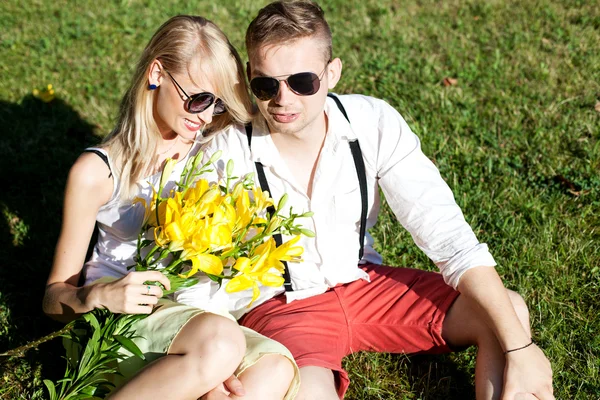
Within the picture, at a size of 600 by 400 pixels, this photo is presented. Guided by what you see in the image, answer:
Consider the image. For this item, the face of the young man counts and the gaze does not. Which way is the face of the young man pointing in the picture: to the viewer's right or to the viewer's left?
to the viewer's left

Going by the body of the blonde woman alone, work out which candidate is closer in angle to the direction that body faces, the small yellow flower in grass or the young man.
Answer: the young man

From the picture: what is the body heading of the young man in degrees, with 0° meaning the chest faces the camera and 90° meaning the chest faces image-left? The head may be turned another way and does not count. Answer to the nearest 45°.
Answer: approximately 0°

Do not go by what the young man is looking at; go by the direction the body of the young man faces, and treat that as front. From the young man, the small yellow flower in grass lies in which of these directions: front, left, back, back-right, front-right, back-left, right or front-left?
back-right

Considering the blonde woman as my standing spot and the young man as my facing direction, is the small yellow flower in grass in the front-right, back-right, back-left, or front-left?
back-left

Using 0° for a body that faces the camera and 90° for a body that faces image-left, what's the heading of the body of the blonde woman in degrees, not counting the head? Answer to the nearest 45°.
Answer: approximately 315°
